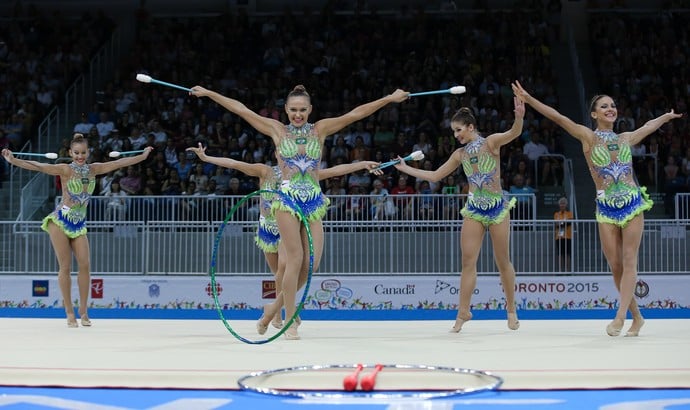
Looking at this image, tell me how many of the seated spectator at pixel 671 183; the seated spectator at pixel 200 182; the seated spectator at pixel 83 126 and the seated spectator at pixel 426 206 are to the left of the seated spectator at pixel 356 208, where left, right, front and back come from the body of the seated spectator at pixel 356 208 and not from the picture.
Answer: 2

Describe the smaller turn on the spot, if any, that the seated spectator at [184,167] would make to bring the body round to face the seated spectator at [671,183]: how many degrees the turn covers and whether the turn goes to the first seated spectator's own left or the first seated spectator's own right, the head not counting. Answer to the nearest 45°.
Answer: approximately 90° to the first seated spectator's own left

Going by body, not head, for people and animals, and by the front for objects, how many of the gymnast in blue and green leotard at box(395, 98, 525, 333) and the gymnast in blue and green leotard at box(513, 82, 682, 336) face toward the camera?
2

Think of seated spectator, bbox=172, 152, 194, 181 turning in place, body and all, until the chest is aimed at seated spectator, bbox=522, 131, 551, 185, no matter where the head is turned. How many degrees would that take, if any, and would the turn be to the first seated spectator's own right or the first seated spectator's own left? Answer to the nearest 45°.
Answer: approximately 90° to the first seated spectator's own left

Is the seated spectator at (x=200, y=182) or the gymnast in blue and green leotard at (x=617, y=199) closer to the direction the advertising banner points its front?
the gymnast in blue and green leotard

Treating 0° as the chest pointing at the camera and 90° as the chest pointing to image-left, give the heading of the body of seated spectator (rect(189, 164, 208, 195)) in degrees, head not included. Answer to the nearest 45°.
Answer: approximately 0°

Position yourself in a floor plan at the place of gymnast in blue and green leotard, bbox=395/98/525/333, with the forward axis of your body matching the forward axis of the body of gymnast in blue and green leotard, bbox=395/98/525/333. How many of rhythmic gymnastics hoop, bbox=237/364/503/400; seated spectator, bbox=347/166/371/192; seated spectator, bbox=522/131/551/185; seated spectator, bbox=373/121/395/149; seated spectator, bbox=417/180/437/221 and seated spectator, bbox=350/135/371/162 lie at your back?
5

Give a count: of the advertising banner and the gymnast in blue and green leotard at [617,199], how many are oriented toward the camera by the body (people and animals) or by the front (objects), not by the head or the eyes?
2

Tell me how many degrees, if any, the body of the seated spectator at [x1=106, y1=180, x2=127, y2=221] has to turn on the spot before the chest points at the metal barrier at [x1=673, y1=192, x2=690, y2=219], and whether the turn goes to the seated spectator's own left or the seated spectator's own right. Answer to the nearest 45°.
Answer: approximately 90° to the seated spectator's own left

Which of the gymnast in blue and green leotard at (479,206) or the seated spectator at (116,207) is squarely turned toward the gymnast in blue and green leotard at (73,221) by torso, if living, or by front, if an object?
the seated spectator

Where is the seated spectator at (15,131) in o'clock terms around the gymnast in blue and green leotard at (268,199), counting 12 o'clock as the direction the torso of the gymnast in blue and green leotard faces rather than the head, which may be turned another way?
The seated spectator is roughly at 5 o'clock from the gymnast in blue and green leotard.
